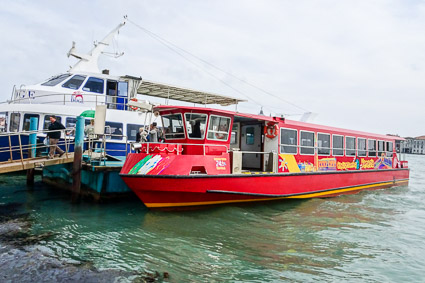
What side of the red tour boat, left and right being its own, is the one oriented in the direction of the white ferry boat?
right

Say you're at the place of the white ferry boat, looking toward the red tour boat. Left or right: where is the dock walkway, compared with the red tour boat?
right

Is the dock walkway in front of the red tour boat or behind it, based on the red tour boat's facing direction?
in front

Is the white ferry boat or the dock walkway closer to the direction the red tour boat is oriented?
the dock walkway

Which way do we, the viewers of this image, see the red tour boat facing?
facing the viewer and to the left of the viewer

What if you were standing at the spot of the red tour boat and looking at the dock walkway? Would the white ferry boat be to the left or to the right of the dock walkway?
right
